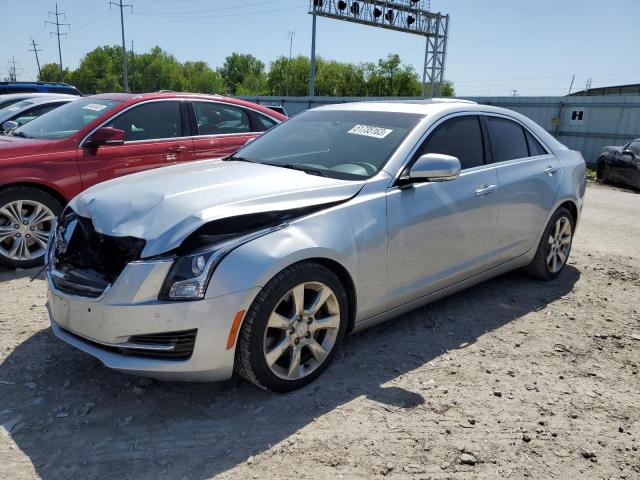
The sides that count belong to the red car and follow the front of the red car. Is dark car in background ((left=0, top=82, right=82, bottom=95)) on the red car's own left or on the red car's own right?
on the red car's own right

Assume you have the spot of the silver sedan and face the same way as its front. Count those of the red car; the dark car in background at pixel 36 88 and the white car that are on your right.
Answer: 3

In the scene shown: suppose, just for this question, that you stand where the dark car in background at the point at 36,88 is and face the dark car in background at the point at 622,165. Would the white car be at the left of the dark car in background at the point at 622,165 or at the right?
right

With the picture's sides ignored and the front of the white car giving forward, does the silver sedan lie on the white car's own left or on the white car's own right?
on the white car's own left

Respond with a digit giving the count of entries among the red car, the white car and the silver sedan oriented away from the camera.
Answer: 0

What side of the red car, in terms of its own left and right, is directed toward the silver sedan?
left

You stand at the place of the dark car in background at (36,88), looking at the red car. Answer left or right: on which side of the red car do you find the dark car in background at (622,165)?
left

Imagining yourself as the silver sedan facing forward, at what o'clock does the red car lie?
The red car is roughly at 3 o'clock from the silver sedan.

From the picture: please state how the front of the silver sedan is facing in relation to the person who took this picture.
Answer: facing the viewer and to the left of the viewer

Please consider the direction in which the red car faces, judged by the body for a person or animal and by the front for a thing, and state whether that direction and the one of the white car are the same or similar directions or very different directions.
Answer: same or similar directions

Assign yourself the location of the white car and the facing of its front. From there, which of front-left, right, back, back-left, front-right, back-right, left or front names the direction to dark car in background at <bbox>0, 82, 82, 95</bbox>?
back-right

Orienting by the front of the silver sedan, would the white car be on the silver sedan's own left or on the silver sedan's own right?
on the silver sedan's own right
